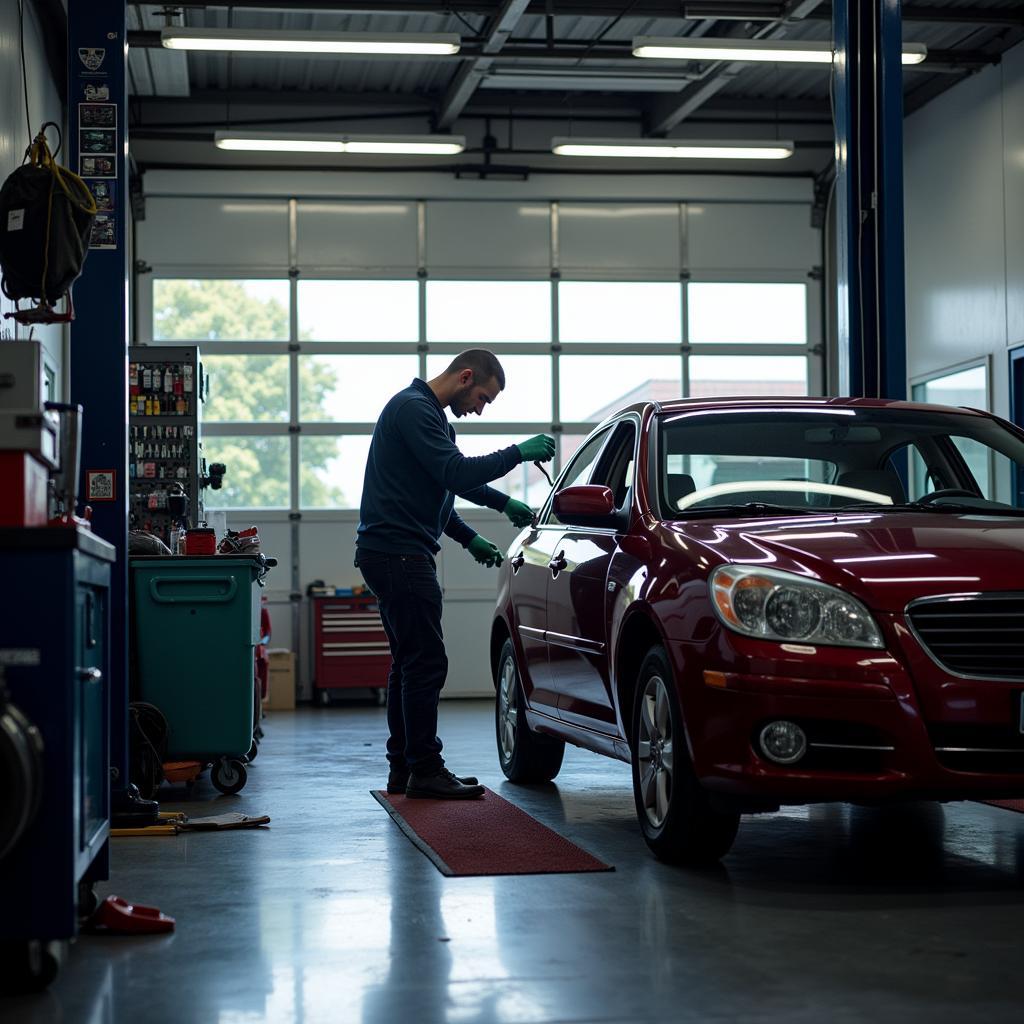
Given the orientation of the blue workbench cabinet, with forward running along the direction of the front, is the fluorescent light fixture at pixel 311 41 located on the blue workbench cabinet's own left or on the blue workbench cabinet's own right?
on the blue workbench cabinet's own left

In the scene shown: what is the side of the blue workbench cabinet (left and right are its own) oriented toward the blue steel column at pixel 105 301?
left

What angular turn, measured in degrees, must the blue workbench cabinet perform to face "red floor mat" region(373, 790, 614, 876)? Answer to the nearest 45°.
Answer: approximately 45° to its left

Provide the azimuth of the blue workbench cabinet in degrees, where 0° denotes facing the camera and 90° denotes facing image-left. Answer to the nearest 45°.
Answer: approximately 270°

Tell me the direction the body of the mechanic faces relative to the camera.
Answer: to the viewer's right

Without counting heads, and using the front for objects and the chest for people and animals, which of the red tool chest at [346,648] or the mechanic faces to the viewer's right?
the mechanic

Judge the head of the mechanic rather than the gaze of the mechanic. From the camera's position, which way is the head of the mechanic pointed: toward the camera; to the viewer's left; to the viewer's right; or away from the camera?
to the viewer's right

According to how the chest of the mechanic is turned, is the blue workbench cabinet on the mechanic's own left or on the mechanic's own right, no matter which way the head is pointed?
on the mechanic's own right

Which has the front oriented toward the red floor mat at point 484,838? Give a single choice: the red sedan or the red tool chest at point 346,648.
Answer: the red tool chest

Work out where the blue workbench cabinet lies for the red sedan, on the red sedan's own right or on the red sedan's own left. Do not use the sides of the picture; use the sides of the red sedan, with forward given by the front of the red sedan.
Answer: on the red sedan's own right
